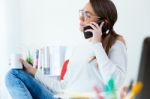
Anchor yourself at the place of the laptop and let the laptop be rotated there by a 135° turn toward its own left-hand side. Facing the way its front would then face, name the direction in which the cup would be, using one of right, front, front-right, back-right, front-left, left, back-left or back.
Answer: back-right

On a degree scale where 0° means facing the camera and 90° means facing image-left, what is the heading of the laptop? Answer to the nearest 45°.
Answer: approximately 135°

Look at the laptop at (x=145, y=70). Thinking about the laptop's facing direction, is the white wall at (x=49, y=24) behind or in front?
in front

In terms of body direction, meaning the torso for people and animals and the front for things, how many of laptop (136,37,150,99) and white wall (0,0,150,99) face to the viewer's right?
0

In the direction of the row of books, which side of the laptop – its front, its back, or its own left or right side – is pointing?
front

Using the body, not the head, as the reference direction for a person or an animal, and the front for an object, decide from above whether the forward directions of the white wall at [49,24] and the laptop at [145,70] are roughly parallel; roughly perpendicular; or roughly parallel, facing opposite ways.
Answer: roughly perpendicular

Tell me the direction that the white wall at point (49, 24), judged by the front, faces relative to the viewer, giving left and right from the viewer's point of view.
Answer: facing the viewer and to the left of the viewer
